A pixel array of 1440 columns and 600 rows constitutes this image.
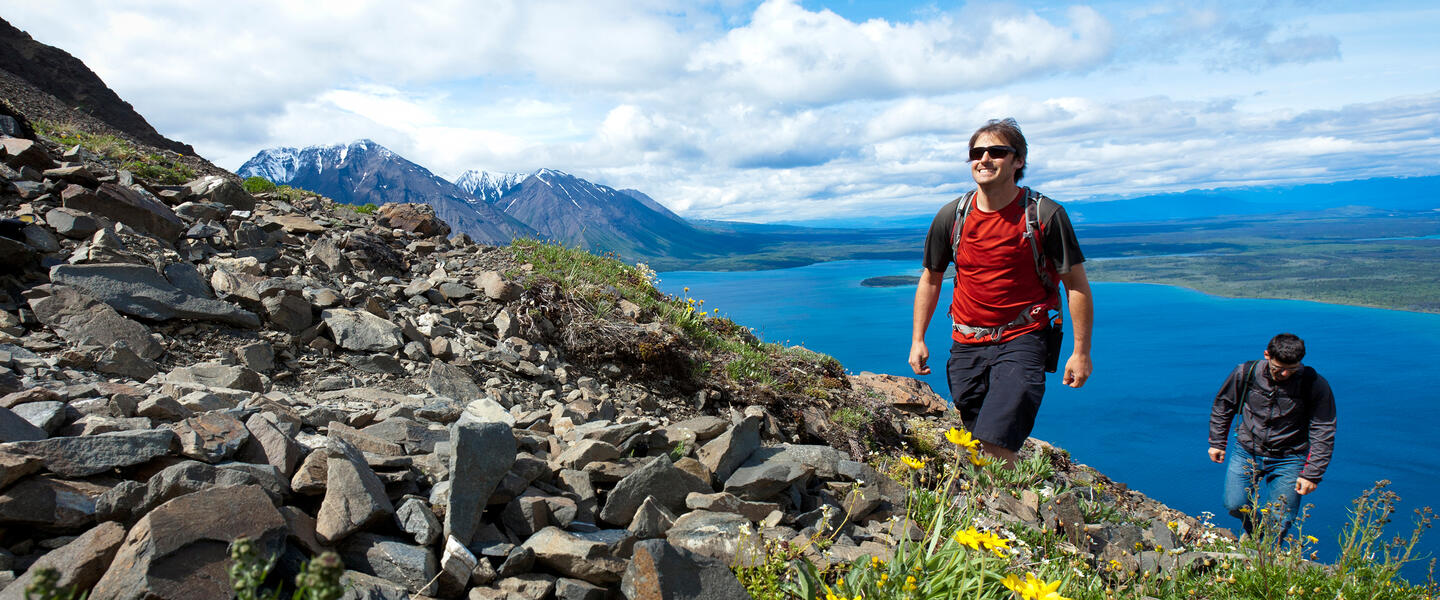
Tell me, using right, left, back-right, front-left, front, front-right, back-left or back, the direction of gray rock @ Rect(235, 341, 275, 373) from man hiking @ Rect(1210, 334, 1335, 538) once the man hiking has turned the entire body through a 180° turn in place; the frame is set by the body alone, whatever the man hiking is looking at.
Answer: back-left

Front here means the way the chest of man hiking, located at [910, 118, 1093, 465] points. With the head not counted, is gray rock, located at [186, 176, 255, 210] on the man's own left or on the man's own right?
on the man's own right

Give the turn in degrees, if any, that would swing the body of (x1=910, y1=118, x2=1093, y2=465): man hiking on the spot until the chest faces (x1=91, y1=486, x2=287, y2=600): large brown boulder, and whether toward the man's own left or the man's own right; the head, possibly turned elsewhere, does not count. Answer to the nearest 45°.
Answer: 0° — they already face it

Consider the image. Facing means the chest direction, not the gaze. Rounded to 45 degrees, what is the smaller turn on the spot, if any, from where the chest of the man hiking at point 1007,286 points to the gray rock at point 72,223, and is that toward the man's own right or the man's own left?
approximately 45° to the man's own right

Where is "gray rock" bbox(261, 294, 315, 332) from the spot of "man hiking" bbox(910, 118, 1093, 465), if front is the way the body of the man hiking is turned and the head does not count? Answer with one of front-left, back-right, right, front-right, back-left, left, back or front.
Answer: front-right

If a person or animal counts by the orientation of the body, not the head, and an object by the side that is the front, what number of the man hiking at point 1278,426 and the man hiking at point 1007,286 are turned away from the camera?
0

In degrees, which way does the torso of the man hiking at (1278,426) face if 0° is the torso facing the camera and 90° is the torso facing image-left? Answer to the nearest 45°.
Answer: approximately 0°

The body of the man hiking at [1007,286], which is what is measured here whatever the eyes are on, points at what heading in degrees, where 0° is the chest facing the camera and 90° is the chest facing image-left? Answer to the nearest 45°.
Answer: approximately 45°

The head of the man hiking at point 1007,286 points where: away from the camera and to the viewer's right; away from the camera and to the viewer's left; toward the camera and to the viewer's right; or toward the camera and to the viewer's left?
toward the camera and to the viewer's left

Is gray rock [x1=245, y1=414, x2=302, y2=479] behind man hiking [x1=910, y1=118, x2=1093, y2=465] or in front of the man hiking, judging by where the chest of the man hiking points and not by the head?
in front

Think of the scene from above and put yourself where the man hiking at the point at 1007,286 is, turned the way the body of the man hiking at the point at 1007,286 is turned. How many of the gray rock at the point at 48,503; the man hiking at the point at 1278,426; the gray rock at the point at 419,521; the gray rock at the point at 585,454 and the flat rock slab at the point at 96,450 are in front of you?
4

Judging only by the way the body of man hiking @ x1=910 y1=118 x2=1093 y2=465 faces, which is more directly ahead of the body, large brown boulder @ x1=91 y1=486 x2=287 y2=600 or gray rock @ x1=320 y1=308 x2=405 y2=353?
the large brown boulder

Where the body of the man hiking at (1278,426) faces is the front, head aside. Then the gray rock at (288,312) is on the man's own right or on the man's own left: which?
on the man's own right
